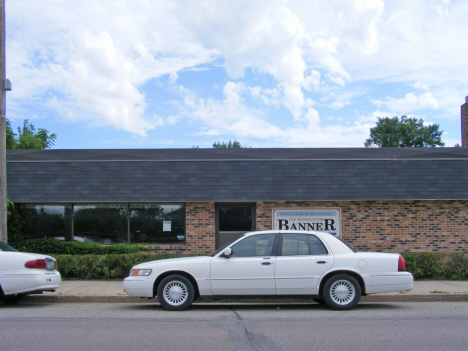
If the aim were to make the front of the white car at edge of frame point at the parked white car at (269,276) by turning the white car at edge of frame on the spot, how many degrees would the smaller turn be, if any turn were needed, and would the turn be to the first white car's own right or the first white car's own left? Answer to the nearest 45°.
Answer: approximately 180°

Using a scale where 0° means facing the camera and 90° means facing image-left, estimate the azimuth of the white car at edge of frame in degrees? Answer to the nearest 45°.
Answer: approximately 135°

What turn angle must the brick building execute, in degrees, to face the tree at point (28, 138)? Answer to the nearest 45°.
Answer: approximately 135° to its right

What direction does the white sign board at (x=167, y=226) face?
toward the camera

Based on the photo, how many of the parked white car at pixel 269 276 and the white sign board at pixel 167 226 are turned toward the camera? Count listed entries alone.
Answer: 1

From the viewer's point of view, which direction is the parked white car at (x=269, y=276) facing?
to the viewer's left

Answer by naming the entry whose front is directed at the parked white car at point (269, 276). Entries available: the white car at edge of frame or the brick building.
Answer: the brick building

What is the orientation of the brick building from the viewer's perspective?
toward the camera

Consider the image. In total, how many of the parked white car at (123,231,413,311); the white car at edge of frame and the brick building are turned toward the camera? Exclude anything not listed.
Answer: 1

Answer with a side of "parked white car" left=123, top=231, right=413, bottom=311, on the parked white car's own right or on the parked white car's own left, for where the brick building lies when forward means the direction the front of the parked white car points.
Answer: on the parked white car's own right

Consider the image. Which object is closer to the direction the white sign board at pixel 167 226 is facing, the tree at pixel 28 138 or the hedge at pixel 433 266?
the hedge

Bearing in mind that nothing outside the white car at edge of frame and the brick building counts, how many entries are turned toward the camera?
1

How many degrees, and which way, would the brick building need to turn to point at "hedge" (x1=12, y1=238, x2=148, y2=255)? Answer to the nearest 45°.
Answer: approximately 90° to its right

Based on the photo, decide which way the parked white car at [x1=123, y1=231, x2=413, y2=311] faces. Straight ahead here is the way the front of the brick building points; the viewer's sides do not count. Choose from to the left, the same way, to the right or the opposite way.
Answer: to the right
